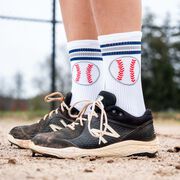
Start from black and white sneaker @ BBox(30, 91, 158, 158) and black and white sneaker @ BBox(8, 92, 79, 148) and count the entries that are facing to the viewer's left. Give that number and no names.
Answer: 2

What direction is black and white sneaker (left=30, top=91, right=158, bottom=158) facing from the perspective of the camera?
to the viewer's left

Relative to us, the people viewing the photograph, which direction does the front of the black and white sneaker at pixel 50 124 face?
facing to the left of the viewer
